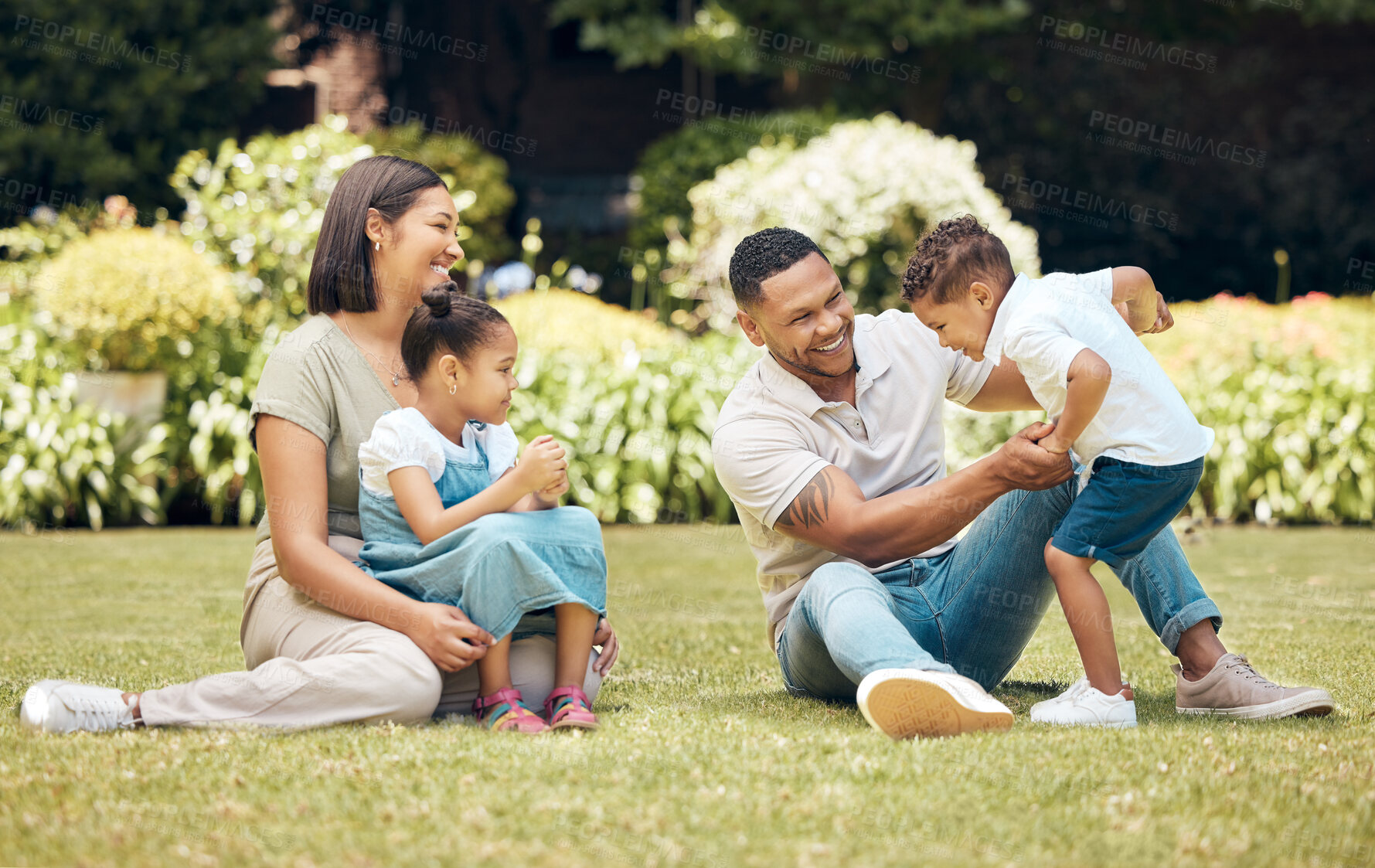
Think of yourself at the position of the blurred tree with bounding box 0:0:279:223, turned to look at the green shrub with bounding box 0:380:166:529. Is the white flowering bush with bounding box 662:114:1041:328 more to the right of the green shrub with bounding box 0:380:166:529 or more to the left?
left

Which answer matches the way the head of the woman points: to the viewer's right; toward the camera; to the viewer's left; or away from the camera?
to the viewer's right

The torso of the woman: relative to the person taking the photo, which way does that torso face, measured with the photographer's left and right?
facing to the right of the viewer

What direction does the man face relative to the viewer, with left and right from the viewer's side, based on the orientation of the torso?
facing the viewer and to the right of the viewer

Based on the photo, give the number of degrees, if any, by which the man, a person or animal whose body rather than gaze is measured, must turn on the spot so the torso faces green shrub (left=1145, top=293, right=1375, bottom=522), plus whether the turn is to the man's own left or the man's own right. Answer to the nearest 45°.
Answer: approximately 135° to the man's own left

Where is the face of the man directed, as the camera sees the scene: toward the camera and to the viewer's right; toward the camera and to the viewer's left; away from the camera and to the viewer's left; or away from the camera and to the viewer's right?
toward the camera and to the viewer's right

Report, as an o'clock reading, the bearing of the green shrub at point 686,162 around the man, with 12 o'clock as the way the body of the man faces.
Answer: The green shrub is roughly at 7 o'clock from the man.

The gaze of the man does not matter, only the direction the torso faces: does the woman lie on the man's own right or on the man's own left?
on the man's own right

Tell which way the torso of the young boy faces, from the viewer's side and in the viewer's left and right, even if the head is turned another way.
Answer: facing to the left of the viewer

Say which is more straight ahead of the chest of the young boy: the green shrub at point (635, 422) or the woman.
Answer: the woman

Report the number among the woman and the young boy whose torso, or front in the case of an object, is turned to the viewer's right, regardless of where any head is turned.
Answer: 1

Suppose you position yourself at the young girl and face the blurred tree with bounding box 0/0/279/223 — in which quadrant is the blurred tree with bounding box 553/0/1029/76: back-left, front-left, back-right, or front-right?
front-right

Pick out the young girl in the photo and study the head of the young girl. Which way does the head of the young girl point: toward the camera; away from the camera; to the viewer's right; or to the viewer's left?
to the viewer's right
